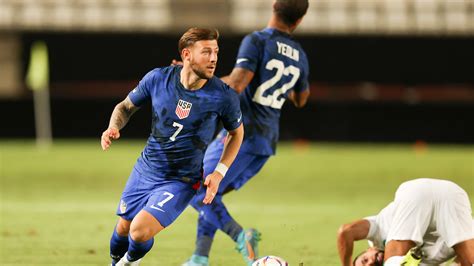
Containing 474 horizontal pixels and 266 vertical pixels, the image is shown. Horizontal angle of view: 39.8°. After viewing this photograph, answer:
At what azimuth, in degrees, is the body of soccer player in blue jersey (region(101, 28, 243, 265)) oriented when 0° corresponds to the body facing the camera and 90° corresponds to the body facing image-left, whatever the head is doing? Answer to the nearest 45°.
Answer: approximately 0°

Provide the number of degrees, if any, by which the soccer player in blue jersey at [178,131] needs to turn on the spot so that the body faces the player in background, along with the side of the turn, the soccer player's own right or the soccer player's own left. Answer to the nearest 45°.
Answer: approximately 135° to the soccer player's own left

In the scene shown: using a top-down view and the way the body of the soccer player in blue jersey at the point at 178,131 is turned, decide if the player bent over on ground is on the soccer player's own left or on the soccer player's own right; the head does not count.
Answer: on the soccer player's own left
